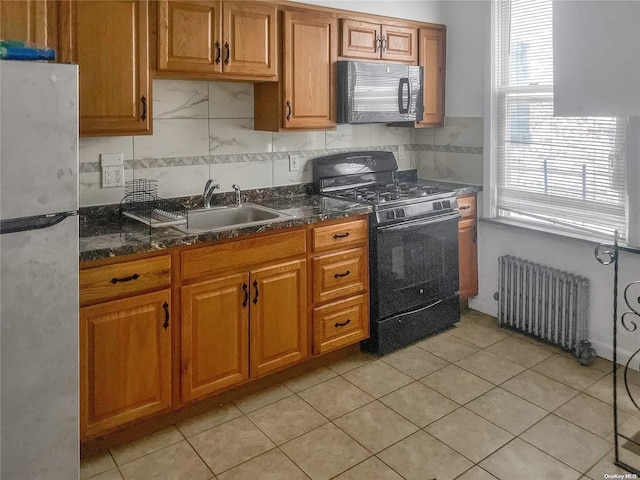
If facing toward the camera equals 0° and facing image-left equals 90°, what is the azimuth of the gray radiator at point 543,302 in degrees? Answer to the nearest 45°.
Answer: approximately 45°

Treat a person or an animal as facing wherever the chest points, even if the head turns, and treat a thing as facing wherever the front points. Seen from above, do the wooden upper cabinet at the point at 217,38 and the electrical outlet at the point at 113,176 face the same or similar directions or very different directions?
same or similar directions

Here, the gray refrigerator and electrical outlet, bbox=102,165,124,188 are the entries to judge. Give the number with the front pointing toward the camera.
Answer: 2

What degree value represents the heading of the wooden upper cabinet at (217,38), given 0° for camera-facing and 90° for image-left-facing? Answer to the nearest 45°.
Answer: approximately 0°

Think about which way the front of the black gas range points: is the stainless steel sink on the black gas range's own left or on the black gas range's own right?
on the black gas range's own right

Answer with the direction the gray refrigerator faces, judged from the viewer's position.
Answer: facing the viewer

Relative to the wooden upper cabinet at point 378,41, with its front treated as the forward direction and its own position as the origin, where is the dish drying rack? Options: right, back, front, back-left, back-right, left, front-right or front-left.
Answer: right

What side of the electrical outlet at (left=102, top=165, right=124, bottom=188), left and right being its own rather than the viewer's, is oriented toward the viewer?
front

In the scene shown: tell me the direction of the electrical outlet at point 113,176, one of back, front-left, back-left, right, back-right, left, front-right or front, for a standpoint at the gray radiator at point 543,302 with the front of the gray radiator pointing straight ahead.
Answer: front
